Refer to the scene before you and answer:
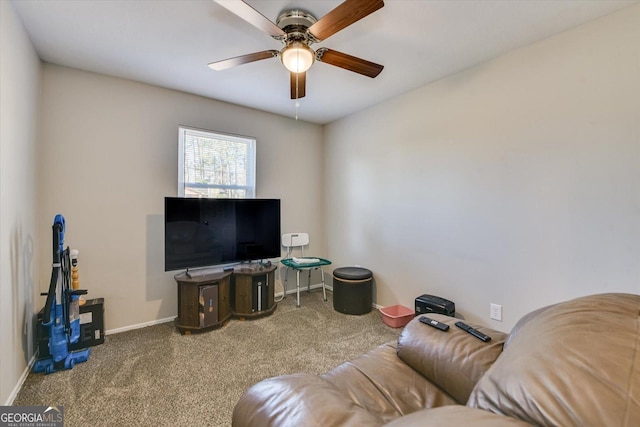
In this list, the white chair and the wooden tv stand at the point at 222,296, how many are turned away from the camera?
0

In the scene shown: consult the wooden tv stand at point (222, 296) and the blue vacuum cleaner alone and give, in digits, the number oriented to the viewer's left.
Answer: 0

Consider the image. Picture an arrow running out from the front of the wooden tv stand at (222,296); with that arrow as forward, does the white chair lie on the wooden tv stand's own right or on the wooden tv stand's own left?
on the wooden tv stand's own left

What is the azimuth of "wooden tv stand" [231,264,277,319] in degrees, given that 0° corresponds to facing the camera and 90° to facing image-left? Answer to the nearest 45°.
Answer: approximately 315°

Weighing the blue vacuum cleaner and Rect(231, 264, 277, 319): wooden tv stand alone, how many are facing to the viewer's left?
0

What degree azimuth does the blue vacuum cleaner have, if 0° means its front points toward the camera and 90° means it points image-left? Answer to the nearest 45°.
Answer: approximately 315°

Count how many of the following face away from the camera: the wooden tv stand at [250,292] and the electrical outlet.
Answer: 0

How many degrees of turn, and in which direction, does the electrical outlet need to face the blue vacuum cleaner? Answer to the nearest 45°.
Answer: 0° — it already faces it

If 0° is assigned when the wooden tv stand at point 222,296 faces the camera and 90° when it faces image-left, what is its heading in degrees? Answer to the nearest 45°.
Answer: approximately 315°

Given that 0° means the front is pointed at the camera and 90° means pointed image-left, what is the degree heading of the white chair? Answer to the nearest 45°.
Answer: approximately 315°

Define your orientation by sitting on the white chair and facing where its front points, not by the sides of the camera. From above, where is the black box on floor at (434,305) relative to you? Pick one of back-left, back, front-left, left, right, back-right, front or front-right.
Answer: front
